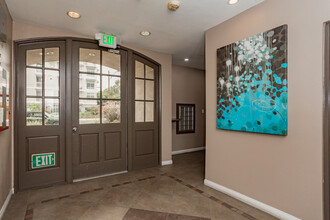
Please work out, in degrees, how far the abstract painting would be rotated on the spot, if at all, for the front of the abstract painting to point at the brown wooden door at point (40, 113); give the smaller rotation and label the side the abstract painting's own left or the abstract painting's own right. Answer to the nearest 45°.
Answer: approximately 45° to the abstract painting's own right

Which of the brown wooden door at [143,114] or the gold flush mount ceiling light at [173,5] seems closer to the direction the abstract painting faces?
the gold flush mount ceiling light

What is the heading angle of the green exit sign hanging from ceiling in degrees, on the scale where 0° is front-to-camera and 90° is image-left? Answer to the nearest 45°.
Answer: approximately 315°

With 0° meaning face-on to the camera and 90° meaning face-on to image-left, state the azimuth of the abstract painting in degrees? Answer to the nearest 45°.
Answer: approximately 45°

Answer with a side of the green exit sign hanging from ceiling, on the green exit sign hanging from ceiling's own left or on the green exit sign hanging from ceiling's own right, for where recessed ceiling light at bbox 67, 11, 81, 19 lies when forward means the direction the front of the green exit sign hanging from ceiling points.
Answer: on the green exit sign hanging from ceiling's own right

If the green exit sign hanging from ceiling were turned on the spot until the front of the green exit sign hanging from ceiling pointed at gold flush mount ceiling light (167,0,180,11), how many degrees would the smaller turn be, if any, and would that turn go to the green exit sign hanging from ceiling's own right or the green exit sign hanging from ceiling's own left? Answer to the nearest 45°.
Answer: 0° — it already faces it
